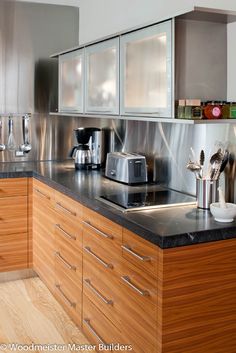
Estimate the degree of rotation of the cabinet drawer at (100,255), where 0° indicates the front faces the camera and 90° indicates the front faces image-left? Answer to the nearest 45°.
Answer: approximately 45°

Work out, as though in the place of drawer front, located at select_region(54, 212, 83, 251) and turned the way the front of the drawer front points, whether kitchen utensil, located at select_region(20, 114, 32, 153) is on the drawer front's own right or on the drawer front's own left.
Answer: on the drawer front's own right

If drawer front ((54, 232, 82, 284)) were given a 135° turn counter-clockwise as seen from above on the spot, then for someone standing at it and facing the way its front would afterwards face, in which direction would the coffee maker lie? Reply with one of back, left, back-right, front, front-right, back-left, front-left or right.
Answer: left

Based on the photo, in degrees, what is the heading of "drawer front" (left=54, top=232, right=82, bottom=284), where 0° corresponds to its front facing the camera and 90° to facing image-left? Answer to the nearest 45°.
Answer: approximately 45°

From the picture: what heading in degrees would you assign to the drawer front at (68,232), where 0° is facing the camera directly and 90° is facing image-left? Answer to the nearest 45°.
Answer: approximately 45°

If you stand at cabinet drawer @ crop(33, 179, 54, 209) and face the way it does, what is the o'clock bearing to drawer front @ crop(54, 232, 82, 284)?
The drawer front is roughly at 10 o'clock from the cabinet drawer.

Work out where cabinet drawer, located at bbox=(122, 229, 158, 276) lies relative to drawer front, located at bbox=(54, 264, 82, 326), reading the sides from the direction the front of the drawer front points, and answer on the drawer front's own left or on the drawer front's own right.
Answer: on the drawer front's own left

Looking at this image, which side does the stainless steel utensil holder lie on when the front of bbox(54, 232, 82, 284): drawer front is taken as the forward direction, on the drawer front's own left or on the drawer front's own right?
on the drawer front's own left
